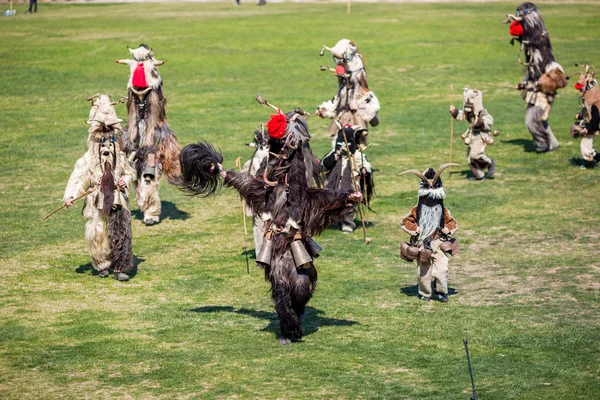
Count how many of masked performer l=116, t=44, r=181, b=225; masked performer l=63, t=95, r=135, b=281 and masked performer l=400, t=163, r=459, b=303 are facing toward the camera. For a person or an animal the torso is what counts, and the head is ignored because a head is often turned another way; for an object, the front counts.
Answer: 3

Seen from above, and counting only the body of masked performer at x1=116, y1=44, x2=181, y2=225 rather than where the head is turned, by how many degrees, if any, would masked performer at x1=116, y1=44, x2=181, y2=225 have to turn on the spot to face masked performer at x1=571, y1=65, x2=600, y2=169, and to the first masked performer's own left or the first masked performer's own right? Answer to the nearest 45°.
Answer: approximately 90° to the first masked performer's own left

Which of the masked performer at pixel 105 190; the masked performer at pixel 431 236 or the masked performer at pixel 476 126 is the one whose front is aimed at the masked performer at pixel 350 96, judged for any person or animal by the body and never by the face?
the masked performer at pixel 476 126

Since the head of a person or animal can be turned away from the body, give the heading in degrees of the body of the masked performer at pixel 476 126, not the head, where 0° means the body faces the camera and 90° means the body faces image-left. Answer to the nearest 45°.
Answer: approximately 45°

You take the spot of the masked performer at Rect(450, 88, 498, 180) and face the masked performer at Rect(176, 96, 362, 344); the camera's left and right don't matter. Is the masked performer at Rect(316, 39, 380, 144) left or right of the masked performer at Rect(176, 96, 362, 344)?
right

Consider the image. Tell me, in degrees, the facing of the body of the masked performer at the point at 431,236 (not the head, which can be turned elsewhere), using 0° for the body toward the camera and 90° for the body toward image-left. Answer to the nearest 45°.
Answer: approximately 0°

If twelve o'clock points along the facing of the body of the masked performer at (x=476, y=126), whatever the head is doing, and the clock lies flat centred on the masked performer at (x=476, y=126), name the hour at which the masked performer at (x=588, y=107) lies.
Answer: the masked performer at (x=588, y=107) is roughly at 7 o'clock from the masked performer at (x=476, y=126).

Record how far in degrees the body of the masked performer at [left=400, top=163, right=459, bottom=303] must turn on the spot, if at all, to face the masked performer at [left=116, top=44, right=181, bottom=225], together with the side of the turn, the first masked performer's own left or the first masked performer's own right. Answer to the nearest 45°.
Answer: approximately 135° to the first masked performer's own right

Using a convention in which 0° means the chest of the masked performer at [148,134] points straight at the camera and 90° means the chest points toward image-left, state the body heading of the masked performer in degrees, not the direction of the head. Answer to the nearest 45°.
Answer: approximately 0°

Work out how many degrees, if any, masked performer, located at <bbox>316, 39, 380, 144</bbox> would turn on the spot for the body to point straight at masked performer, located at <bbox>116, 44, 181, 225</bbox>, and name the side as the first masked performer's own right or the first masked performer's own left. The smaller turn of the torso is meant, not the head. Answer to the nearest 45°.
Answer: approximately 45° to the first masked performer's own right

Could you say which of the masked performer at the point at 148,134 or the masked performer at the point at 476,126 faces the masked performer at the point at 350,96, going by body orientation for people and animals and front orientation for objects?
the masked performer at the point at 476,126

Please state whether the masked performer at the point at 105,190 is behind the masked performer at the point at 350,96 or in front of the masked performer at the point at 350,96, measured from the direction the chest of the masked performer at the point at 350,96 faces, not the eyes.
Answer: in front
